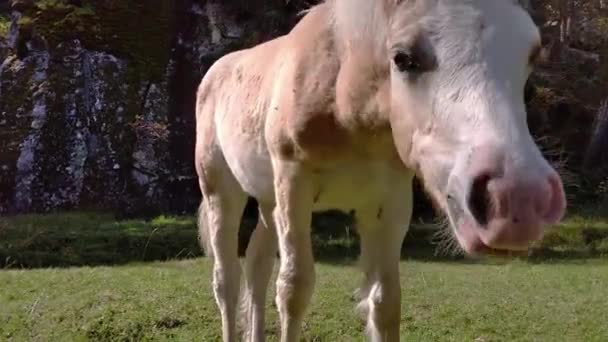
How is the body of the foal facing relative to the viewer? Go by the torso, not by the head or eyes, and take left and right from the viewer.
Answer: facing the viewer and to the right of the viewer
